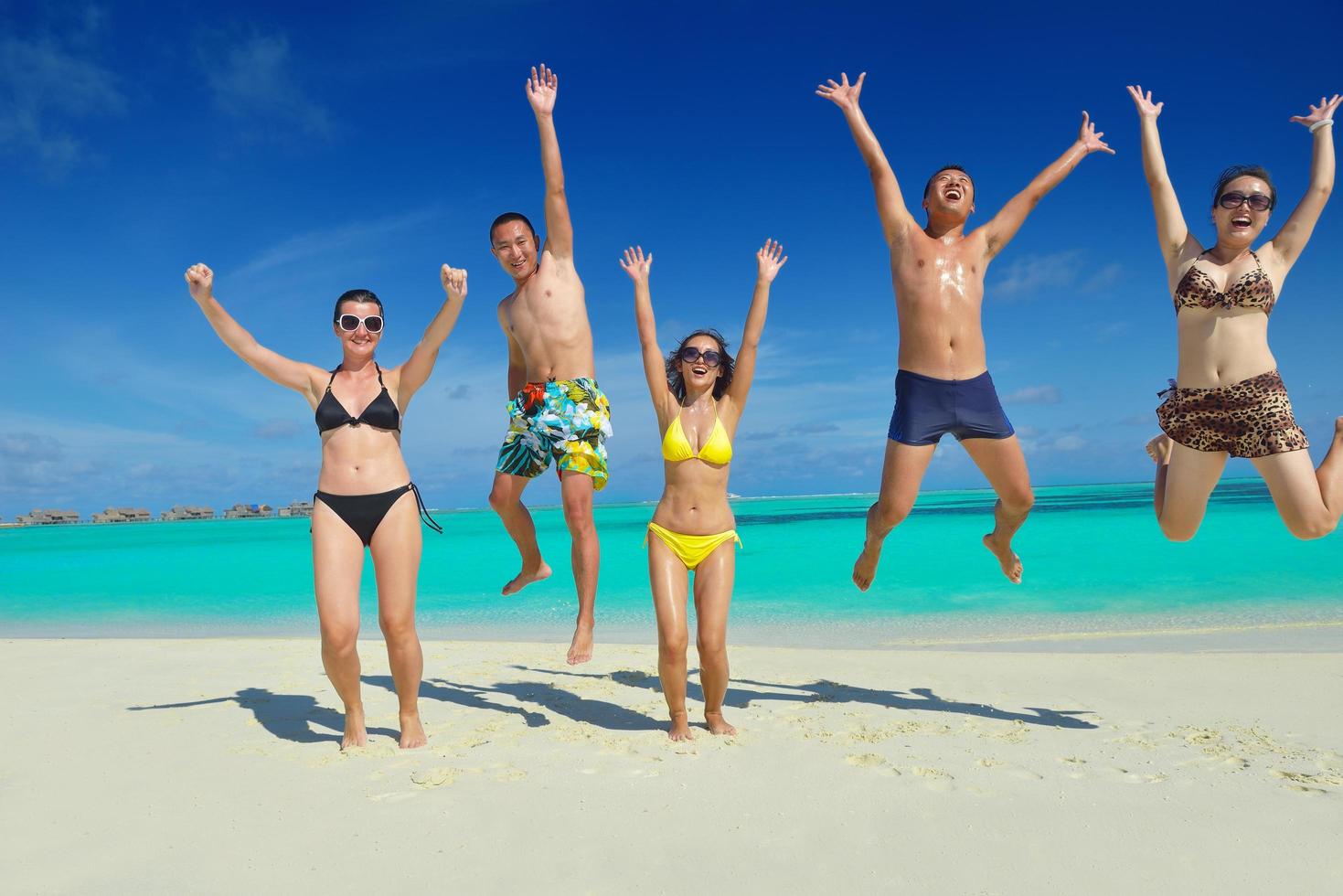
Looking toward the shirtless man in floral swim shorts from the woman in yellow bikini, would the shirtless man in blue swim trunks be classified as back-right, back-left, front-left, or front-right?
back-right

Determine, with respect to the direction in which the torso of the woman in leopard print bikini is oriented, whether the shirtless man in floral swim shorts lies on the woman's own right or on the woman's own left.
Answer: on the woman's own right

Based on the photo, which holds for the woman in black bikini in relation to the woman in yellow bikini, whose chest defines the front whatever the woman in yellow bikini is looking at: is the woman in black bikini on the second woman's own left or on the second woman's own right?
on the second woman's own right

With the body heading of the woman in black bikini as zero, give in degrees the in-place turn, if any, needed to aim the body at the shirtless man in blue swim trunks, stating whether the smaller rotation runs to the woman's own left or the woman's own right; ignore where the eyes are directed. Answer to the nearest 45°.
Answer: approximately 90° to the woman's own left

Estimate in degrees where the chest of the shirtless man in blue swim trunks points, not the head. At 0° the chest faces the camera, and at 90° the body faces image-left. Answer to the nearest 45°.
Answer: approximately 0°

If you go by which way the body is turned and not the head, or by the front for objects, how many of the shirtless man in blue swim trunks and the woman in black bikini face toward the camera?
2
